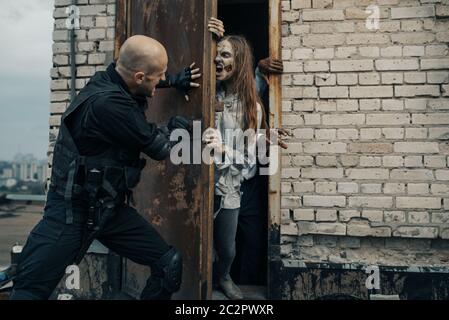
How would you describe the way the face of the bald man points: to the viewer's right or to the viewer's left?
to the viewer's right

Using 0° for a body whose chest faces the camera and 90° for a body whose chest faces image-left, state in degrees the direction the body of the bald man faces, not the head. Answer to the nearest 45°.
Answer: approximately 270°
